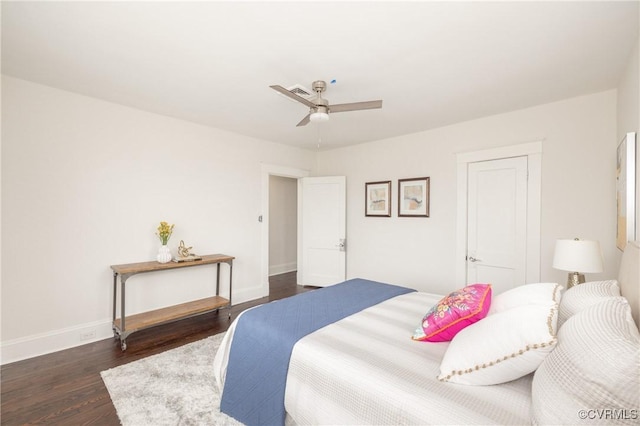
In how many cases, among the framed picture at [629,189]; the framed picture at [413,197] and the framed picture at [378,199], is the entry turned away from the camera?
0

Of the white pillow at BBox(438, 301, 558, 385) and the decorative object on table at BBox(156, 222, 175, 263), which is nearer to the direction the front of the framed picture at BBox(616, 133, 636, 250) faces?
the decorative object on table

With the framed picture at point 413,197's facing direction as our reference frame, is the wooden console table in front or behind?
in front

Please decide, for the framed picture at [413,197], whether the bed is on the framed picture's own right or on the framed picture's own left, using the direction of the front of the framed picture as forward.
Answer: on the framed picture's own left

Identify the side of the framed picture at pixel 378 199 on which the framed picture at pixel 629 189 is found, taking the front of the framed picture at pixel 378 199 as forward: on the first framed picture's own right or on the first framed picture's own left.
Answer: on the first framed picture's own left

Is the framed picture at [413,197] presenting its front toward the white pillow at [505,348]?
no

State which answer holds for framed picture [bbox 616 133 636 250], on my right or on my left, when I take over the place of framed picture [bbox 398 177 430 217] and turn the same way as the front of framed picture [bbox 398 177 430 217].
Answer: on my left

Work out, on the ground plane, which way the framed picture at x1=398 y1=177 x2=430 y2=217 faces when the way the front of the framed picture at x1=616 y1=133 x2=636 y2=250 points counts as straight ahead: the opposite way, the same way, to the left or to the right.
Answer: to the left

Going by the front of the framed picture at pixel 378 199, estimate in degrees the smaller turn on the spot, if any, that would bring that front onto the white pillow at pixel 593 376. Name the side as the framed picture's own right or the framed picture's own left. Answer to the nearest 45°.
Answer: approximately 45° to the framed picture's own left

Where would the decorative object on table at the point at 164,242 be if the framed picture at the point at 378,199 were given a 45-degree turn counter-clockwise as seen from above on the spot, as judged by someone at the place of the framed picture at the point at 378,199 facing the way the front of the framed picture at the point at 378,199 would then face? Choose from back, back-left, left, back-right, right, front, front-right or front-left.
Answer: front-right

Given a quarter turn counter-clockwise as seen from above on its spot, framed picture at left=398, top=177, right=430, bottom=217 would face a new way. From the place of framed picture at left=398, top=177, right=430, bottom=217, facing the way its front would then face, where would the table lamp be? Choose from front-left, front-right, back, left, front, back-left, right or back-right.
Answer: front

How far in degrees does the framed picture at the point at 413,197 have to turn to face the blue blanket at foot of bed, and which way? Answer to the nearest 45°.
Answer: approximately 45° to its left

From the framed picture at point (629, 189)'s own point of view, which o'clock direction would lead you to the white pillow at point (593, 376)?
The white pillow is roughly at 9 o'clock from the framed picture.

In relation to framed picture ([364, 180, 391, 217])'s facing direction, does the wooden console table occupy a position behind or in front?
in front

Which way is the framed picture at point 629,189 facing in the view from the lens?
facing to the left of the viewer

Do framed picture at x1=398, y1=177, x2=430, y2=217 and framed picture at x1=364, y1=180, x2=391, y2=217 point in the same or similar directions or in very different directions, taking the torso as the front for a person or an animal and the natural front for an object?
same or similar directions

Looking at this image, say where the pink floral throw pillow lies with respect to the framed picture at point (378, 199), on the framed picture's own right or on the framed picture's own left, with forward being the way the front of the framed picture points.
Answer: on the framed picture's own left

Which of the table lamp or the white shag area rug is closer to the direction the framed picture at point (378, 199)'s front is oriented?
the white shag area rug

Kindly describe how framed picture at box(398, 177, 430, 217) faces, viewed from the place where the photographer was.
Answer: facing the viewer and to the left of the viewer

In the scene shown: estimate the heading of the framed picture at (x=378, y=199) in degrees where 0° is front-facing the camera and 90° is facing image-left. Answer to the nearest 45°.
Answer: approximately 45°
